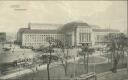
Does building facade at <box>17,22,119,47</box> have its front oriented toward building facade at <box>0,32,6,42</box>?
no

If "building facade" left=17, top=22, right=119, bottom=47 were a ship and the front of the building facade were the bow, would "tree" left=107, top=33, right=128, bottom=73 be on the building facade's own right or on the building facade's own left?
on the building facade's own left

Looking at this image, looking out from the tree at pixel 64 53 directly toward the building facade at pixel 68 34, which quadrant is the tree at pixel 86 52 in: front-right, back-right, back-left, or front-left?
front-right

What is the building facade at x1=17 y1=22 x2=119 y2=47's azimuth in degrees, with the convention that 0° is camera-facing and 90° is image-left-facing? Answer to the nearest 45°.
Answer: approximately 315°

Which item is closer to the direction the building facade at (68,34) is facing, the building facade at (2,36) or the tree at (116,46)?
the tree
